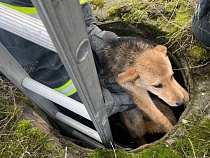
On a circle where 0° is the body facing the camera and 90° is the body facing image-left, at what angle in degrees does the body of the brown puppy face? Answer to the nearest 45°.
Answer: approximately 315°
